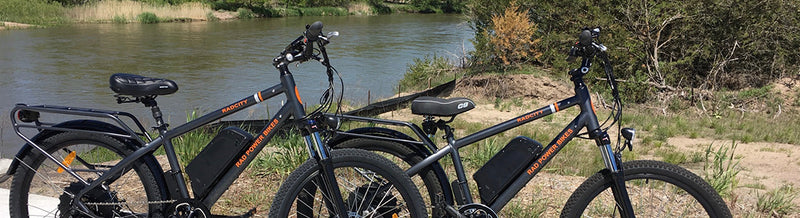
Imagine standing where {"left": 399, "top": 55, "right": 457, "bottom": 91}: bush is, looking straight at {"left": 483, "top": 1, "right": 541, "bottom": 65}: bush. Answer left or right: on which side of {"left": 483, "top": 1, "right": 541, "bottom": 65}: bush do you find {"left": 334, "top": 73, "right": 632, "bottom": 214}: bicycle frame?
right

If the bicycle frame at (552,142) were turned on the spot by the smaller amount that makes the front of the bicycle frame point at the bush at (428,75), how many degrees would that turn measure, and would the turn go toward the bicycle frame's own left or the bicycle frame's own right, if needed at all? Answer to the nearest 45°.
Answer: approximately 90° to the bicycle frame's own left

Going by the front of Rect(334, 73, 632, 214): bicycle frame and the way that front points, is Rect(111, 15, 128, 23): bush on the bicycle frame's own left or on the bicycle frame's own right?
on the bicycle frame's own left

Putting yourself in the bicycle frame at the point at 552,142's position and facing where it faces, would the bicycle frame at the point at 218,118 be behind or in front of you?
behind

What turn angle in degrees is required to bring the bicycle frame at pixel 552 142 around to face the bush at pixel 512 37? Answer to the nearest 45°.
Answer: approximately 90° to its left

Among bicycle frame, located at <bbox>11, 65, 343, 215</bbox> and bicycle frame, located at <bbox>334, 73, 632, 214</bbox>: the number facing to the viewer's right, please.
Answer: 2

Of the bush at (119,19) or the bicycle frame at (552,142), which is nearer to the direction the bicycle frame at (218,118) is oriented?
the bicycle frame

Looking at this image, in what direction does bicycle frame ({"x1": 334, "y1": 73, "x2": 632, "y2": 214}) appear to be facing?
to the viewer's right

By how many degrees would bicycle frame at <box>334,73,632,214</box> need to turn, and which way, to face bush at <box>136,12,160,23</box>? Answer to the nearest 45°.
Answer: approximately 135° to its left

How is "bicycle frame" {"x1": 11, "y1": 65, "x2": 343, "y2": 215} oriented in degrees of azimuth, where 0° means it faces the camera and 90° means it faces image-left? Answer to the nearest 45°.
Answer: approximately 270°

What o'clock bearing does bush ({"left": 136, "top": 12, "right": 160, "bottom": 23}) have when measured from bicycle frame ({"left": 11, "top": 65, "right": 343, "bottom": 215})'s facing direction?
The bush is roughly at 9 o'clock from the bicycle frame.
